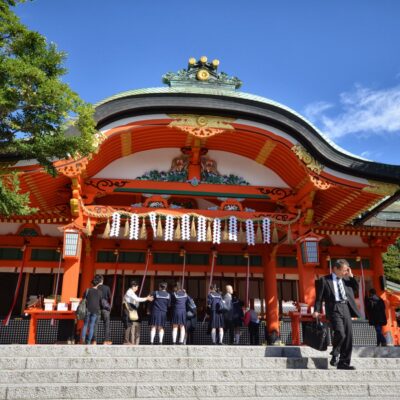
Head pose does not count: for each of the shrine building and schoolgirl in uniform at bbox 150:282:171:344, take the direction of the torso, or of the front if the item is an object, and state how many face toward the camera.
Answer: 1

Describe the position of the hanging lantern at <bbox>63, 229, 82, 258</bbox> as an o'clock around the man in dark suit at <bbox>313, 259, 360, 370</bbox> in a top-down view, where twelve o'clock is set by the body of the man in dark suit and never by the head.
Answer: The hanging lantern is roughly at 5 o'clock from the man in dark suit.

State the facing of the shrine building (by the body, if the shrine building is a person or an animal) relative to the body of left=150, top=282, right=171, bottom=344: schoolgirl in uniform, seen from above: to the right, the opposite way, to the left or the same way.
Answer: the opposite way

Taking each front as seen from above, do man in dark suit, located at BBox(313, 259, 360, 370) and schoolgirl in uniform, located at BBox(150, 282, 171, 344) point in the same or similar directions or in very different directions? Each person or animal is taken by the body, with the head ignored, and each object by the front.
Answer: very different directions

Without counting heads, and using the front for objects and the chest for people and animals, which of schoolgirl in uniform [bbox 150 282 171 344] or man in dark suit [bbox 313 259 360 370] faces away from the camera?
the schoolgirl in uniform

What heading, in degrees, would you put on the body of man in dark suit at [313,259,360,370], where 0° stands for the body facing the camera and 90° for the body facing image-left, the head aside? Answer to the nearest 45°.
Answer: approximately 315°

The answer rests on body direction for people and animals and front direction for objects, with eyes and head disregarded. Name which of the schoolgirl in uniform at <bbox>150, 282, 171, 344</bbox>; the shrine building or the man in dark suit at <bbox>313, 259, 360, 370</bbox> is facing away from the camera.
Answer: the schoolgirl in uniform

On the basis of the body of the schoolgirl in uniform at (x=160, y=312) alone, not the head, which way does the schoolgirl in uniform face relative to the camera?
away from the camera

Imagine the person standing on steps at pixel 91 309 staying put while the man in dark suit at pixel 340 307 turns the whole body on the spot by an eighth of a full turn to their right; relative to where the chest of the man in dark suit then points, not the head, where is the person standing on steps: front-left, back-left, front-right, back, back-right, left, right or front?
right
